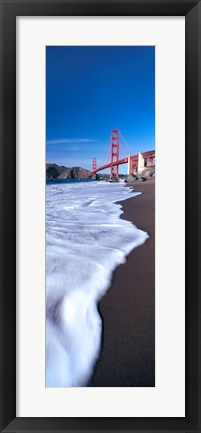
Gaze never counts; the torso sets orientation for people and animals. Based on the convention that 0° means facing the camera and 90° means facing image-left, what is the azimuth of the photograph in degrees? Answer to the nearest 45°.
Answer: approximately 0°
